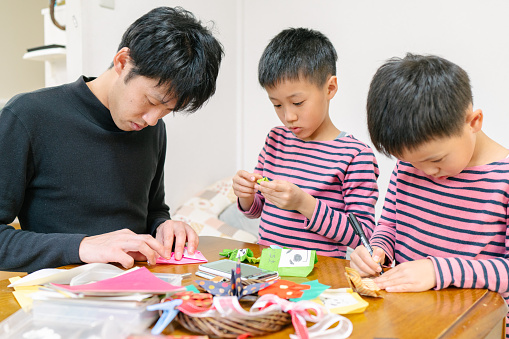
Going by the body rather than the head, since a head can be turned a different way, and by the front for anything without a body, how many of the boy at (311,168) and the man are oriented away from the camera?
0

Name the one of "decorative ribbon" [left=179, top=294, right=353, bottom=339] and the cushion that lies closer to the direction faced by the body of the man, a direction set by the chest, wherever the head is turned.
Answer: the decorative ribbon

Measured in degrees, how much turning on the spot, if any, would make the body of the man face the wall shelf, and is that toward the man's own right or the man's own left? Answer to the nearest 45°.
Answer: approximately 135° to the man's own left

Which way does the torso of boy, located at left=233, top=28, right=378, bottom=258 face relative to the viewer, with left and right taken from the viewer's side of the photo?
facing the viewer and to the left of the viewer

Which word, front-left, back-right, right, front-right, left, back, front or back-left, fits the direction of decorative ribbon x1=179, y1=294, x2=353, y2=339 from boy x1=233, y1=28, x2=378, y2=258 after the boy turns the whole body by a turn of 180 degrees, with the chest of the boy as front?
back-right

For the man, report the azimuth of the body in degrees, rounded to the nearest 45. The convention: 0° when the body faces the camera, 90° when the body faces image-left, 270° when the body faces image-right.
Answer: approximately 315°

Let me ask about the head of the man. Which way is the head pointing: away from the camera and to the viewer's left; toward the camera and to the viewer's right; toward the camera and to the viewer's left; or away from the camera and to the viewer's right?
toward the camera and to the viewer's right
